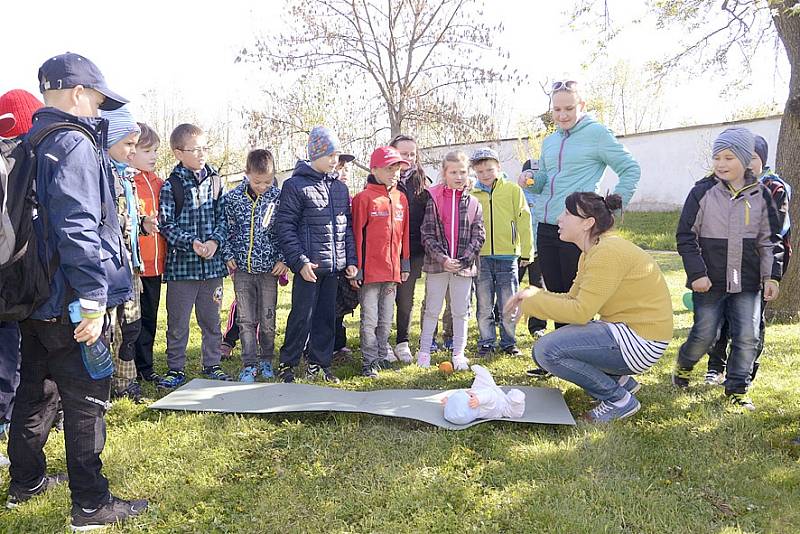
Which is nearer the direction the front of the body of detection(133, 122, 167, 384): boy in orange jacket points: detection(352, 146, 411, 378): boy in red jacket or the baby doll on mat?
the baby doll on mat

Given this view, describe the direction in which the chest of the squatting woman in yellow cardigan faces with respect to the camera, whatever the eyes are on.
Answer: to the viewer's left

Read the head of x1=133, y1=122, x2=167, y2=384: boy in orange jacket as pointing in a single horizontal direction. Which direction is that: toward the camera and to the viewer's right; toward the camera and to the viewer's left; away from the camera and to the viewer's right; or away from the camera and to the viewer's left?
toward the camera and to the viewer's right

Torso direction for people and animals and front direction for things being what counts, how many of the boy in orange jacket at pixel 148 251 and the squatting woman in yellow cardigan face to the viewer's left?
1
